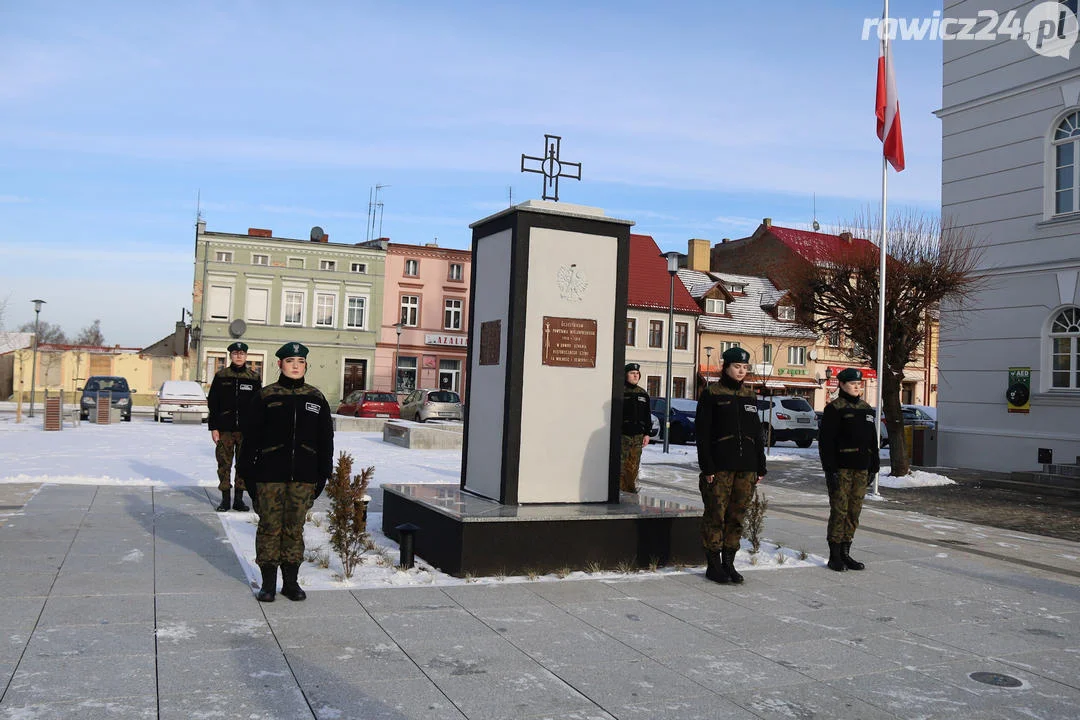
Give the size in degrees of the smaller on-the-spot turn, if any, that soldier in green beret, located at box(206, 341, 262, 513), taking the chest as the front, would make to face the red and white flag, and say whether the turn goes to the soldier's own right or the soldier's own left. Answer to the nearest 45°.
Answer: approximately 90° to the soldier's own left

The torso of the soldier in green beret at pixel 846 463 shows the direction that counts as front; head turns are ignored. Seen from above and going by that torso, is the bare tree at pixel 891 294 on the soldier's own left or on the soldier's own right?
on the soldier's own left

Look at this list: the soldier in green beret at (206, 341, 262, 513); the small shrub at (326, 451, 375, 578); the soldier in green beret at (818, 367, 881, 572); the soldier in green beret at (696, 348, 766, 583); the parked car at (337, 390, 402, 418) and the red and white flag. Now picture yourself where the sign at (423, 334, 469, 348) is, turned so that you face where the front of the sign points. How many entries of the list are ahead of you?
6

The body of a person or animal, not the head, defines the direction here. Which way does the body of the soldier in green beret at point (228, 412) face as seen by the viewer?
toward the camera

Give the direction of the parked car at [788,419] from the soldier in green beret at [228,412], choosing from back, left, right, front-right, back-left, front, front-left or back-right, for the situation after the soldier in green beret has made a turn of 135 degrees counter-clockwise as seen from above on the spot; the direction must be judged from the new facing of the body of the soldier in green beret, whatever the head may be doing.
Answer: front

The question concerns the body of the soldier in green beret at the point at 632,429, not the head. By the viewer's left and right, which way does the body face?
facing the viewer and to the right of the viewer

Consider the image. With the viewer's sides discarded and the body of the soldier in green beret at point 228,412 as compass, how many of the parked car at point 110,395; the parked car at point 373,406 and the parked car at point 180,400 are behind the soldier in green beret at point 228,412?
3

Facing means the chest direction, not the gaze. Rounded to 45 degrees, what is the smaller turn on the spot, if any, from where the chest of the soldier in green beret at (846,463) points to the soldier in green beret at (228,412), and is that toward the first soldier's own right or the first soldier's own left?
approximately 135° to the first soldier's own right

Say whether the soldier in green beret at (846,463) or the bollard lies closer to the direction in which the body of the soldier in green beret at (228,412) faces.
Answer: the bollard

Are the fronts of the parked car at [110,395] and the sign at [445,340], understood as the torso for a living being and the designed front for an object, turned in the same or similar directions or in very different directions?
same or similar directions

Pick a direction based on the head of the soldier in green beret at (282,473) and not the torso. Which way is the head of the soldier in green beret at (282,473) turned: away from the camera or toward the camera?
toward the camera

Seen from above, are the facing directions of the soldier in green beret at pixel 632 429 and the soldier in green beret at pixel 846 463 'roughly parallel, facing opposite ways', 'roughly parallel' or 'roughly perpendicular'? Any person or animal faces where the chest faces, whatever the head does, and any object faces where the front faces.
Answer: roughly parallel

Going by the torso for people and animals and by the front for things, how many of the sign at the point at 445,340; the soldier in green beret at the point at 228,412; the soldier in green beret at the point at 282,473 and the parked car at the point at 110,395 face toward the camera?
4

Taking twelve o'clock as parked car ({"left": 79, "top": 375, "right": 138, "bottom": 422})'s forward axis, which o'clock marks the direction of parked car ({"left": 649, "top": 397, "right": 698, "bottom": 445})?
parked car ({"left": 649, "top": 397, "right": 698, "bottom": 445}) is roughly at 10 o'clock from parked car ({"left": 79, "top": 375, "right": 138, "bottom": 422}).

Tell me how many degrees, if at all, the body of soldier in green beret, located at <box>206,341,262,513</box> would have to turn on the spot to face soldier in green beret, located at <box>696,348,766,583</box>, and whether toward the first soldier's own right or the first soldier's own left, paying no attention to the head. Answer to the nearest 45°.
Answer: approximately 45° to the first soldier's own left

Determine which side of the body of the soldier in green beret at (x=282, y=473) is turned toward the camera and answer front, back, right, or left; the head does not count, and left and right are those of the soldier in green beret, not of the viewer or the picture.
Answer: front

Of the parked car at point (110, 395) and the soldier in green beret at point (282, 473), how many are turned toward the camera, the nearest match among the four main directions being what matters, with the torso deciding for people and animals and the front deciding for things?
2
